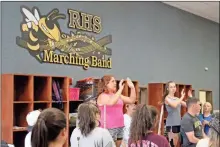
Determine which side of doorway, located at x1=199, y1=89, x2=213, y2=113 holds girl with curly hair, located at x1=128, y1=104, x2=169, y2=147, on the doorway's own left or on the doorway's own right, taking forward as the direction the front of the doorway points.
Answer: on the doorway's own right

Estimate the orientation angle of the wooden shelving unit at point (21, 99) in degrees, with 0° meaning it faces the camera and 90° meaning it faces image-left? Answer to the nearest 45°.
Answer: approximately 315°

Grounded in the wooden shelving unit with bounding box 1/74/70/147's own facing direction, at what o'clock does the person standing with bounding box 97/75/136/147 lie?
The person standing is roughly at 11 o'clock from the wooden shelving unit.

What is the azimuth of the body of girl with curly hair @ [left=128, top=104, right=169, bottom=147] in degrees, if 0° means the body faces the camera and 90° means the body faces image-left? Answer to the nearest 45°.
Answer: approximately 225°

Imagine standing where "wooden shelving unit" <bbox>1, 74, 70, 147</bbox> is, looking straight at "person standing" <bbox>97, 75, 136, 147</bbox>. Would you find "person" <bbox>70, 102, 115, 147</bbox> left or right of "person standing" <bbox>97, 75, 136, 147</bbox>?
right

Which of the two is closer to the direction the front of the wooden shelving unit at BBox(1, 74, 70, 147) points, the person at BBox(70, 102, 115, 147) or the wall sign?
the person

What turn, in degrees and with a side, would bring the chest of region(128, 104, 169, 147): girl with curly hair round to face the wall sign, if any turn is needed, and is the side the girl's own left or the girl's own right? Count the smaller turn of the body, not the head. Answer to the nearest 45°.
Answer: approximately 90° to the girl's own left
